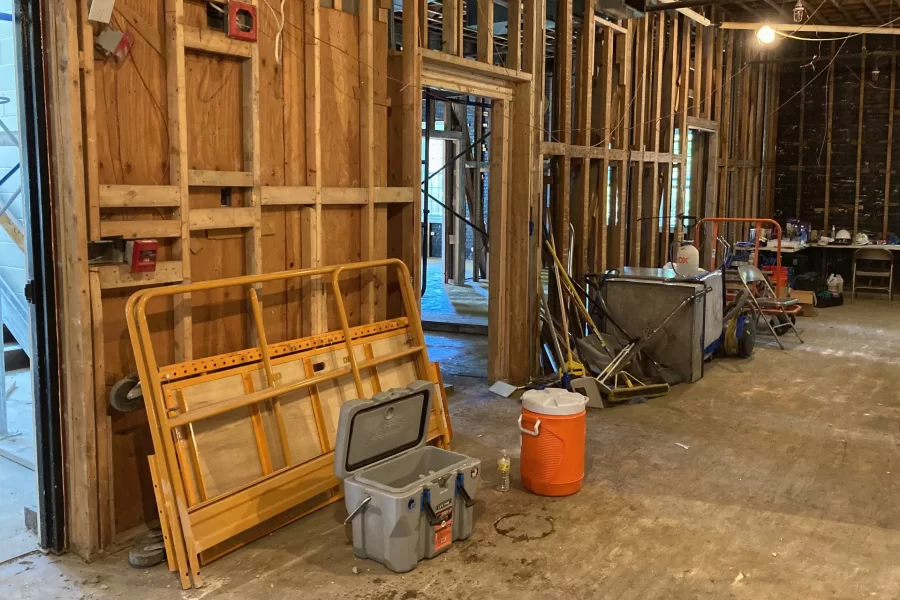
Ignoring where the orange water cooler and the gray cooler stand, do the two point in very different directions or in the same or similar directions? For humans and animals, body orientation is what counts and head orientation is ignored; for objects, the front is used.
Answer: very different directions

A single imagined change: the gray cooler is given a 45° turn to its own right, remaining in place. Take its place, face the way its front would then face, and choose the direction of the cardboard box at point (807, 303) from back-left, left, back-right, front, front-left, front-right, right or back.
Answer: back-left

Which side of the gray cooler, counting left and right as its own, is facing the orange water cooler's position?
left

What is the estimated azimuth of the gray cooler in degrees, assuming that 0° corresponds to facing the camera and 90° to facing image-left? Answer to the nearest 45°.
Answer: approximately 315°

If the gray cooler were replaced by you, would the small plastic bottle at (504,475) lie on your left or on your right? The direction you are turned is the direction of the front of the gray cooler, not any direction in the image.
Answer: on your left

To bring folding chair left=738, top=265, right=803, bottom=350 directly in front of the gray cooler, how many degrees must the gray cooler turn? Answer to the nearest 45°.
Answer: approximately 90° to its left

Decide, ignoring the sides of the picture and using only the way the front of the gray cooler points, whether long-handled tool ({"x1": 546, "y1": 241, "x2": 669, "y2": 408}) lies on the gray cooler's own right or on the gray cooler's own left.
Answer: on the gray cooler's own left

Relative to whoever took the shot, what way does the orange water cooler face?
facing away from the viewer and to the left of the viewer

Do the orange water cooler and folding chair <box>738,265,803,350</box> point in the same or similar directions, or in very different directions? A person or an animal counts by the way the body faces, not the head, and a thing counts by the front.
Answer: very different directions

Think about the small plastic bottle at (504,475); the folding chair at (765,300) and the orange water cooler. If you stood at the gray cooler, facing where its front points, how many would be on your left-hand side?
3
